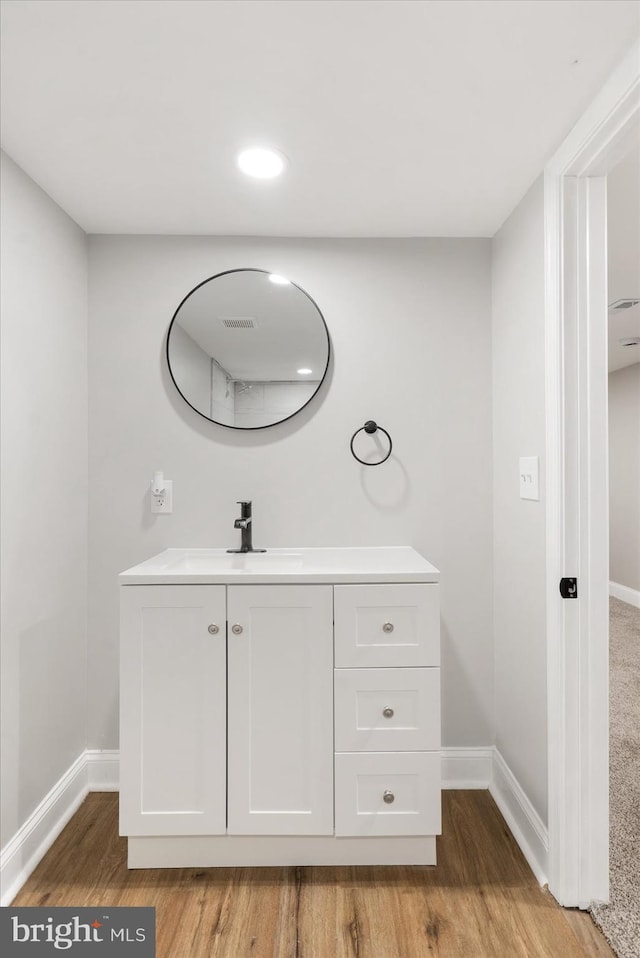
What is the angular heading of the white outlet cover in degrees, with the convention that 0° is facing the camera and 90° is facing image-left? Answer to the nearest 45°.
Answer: approximately 0°

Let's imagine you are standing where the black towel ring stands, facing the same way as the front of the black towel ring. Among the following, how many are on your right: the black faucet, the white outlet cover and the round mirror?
3

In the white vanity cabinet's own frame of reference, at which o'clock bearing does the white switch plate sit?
The white switch plate is roughly at 9 o'clock from the white vanity cabinet.

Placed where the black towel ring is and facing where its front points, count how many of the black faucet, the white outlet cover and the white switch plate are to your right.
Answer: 2

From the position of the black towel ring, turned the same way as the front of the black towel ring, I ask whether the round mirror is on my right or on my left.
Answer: on my right

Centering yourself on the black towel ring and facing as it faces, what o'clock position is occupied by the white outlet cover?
The white outlet cover is roughly at 3 o'clock from the black towel ring.

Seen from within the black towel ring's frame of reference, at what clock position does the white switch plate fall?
The white switch plate is roughly at 10 o'clock from the black towel ring.
